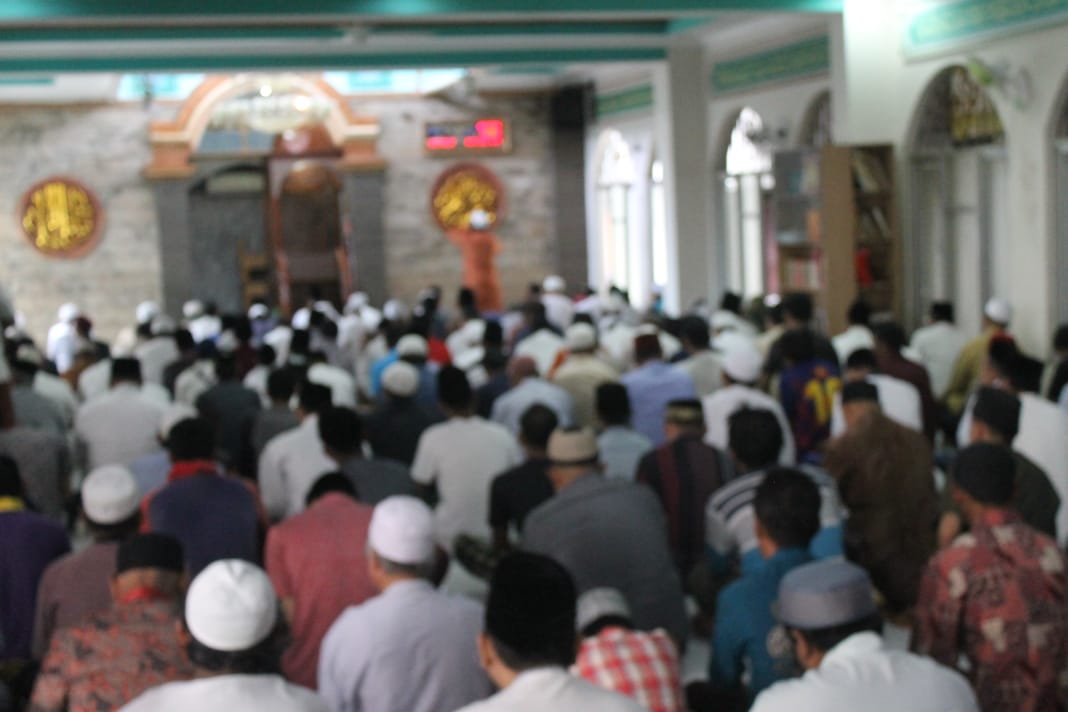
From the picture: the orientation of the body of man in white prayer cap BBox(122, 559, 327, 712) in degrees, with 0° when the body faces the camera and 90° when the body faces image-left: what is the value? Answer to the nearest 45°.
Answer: approximately 180°

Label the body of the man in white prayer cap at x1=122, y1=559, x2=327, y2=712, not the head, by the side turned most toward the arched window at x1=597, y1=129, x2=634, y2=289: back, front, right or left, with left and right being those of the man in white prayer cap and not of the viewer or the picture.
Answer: front

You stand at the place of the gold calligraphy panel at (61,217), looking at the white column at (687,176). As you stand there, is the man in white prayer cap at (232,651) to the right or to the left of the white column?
right

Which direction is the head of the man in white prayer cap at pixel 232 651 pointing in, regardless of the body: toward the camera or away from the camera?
away from the camera

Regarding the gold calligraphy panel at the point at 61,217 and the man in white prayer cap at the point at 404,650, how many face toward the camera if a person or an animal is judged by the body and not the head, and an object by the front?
1

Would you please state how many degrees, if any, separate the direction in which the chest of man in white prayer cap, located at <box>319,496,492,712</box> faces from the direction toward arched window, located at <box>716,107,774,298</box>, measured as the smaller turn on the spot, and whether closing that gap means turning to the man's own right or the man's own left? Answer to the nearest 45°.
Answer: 0° — they already face it

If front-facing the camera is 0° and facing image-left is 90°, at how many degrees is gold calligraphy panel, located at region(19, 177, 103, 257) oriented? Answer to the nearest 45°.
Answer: approximately 0°

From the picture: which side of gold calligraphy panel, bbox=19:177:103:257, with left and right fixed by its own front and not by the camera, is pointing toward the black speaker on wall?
left

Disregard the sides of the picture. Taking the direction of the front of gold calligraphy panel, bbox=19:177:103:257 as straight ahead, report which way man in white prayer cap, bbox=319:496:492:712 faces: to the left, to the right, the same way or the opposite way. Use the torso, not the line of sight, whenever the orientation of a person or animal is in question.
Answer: the opposite way

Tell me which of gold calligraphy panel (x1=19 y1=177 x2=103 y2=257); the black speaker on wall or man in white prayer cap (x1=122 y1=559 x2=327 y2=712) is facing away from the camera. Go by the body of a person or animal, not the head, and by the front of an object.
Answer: the man in white prayer cap

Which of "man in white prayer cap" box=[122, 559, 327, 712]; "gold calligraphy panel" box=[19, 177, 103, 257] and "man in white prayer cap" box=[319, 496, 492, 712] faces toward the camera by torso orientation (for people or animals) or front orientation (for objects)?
the gold calligraphy panel

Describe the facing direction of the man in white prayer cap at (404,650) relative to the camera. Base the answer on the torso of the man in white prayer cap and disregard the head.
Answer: away from the camera

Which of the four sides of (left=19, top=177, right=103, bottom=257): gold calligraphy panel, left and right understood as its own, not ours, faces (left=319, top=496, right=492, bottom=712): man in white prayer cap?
front

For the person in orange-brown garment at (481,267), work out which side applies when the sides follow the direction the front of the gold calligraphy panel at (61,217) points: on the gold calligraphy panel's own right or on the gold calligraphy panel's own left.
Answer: on the gold calligraphy panel's own left

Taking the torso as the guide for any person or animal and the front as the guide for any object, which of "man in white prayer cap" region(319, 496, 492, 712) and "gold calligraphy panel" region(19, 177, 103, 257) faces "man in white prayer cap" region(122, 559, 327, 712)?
the gold calligraphy panel
